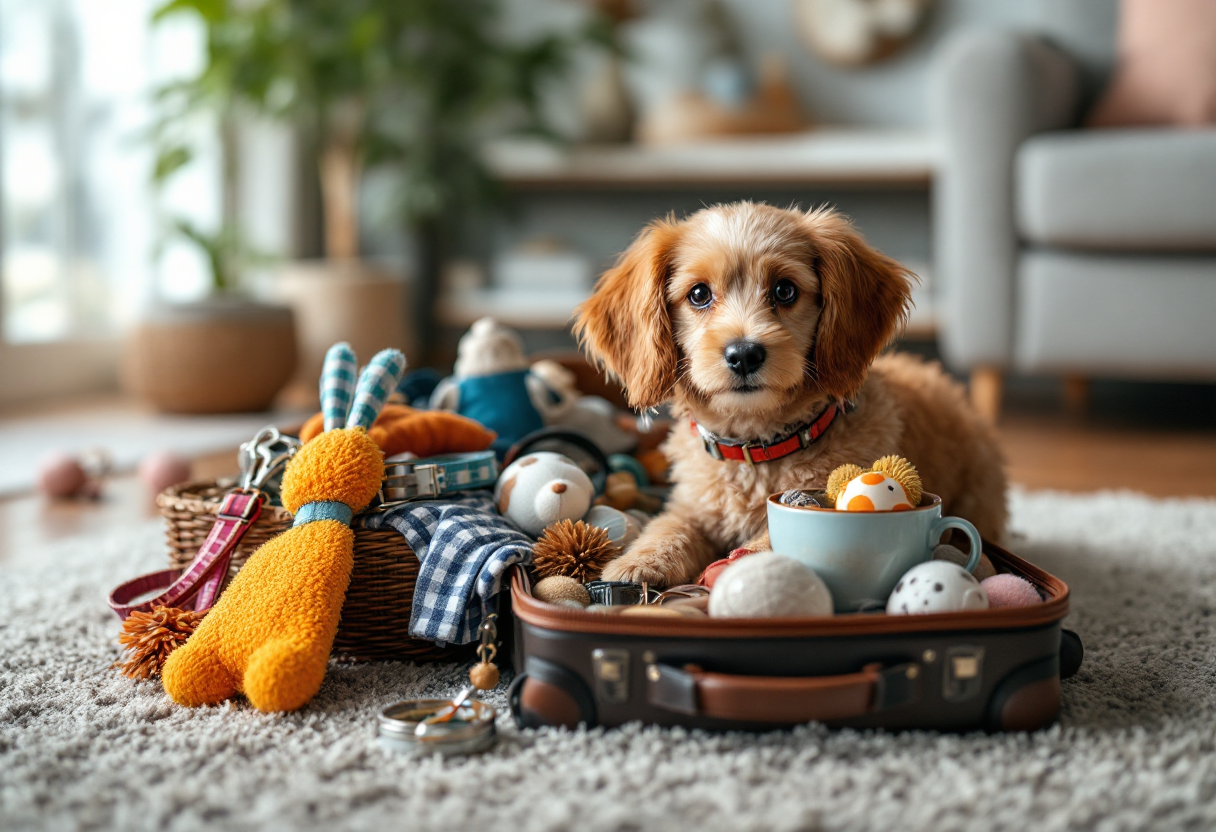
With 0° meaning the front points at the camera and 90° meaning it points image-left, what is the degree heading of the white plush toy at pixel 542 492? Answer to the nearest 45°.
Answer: approximately 315°

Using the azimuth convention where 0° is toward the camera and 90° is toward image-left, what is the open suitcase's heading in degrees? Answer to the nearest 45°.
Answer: approximately 0°

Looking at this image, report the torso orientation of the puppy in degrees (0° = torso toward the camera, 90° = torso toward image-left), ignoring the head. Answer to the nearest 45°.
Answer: approximately 45°

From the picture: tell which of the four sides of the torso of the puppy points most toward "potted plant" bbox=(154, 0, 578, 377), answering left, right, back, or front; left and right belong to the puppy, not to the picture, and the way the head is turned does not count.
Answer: right

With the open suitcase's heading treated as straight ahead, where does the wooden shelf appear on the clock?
The wooden shelf is roughly at 6 o'clock from the open suitcase.
